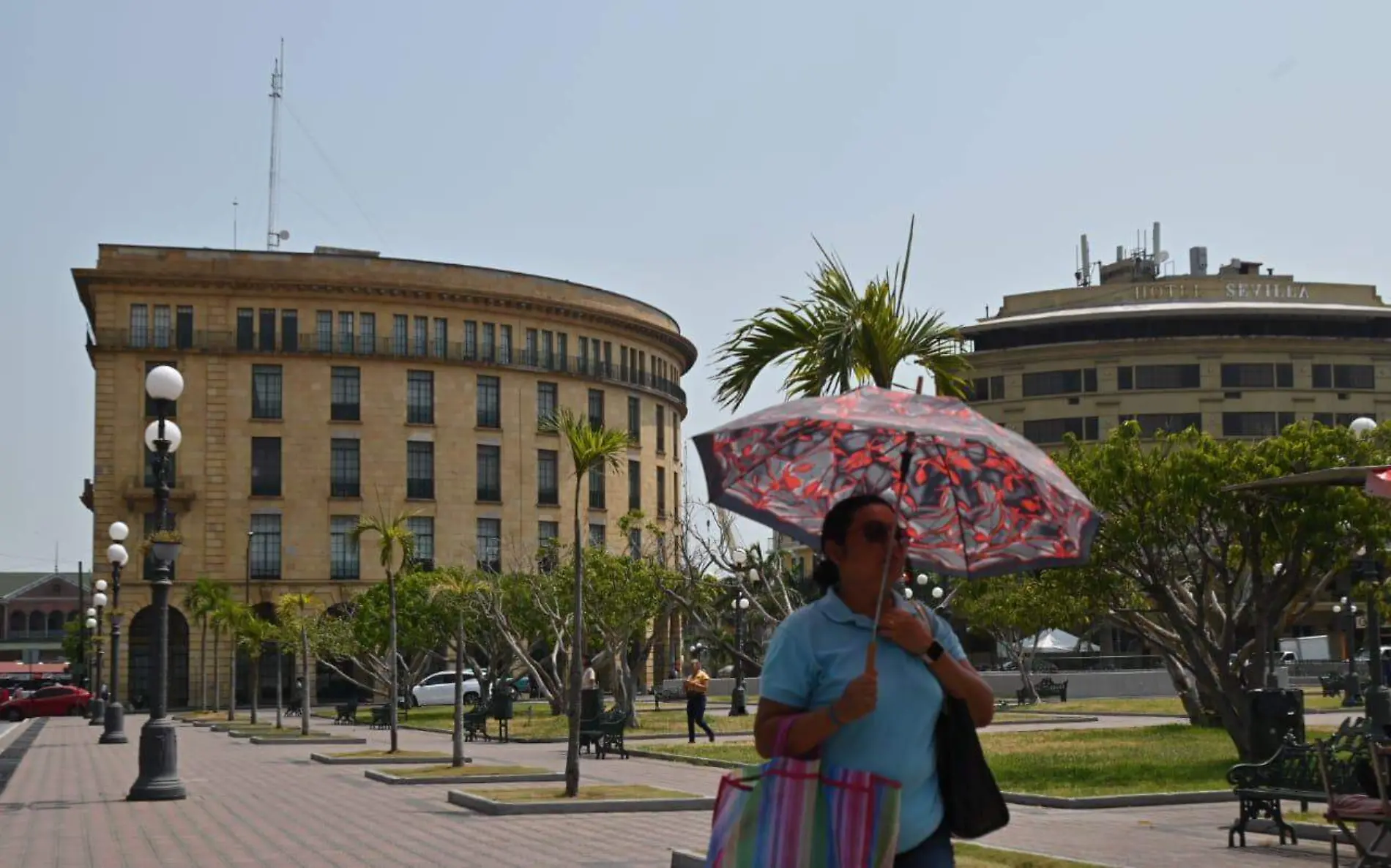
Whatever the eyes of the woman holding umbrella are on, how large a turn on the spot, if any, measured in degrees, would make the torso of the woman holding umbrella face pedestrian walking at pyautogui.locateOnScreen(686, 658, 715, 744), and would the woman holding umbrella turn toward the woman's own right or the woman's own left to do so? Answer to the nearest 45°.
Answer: approximately 135° to the woman's own left

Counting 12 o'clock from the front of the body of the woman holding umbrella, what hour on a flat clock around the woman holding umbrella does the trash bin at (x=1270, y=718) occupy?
The trash bin is roughly at 8 o'clock from the woman holding umbrella.

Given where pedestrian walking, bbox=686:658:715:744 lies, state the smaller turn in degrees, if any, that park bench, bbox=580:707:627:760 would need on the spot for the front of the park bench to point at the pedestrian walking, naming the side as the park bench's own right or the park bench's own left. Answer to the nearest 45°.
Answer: approximately 180°

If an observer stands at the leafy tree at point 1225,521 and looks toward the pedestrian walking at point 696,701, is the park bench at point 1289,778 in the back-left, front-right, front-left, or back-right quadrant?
back-left

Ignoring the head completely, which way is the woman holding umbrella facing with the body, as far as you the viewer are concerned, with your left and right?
facing the viewer and to the right of the viewer

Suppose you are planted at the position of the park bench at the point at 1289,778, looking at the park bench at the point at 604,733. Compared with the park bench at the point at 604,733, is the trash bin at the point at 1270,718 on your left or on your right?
right

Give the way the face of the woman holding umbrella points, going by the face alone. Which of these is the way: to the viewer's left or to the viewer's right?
to the viewer's right

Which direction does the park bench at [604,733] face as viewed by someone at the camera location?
facing the viewer and to the left of the viewer

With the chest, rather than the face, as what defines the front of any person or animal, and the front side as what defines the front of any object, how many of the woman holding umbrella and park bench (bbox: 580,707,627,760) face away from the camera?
0

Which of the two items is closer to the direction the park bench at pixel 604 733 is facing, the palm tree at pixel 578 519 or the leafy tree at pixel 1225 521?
the palm tree

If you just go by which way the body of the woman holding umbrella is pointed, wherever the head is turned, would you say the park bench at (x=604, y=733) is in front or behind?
behind
